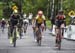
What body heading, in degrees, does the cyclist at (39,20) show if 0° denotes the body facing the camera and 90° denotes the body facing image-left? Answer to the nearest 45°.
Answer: approximately 0°
